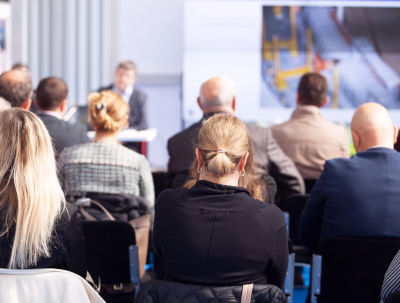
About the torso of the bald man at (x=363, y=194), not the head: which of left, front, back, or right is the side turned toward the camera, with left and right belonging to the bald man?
back

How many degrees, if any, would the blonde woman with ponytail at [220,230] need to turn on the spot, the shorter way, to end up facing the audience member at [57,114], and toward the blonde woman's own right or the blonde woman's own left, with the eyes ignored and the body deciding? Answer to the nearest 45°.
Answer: approximately 45° to the blonde woman's own left

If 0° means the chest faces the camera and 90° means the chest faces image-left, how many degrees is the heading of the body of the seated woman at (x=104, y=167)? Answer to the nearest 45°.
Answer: approximately 180°

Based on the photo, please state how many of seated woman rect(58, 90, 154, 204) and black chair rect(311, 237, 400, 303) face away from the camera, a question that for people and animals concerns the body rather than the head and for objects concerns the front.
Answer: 2

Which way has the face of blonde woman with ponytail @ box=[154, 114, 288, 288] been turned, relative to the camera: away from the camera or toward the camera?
away from the camera

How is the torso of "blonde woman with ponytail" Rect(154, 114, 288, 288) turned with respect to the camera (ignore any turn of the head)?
away from the camera

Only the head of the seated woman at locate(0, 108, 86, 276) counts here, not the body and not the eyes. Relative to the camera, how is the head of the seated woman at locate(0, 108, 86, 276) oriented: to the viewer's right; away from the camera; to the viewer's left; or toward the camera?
away from the camera

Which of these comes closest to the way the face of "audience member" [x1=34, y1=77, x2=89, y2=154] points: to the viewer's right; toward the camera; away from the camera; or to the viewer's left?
away from the camera

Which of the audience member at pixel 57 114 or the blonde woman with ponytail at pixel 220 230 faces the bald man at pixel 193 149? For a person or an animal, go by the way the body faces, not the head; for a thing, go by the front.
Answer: the blonde woman with ponytail

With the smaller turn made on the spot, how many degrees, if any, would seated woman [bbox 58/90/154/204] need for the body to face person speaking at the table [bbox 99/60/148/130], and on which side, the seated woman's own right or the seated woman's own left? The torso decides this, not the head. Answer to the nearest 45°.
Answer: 0° — they already face them

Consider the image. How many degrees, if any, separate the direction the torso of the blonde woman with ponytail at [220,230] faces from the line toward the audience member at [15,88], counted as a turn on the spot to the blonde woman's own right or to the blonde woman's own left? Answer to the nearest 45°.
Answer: approximately 45° to the blonde woman's own left

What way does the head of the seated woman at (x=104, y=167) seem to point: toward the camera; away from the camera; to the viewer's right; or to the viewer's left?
away from the camera

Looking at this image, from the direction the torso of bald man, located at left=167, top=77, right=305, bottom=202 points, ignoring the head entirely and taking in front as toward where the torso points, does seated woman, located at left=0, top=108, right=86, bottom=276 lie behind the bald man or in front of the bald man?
behind

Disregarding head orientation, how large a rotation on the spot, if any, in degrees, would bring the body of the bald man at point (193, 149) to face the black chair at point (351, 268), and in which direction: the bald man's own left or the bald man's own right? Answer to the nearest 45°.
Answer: approximately 135° to the bald man's own right

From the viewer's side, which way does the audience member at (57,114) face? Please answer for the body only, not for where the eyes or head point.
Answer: away from the camera

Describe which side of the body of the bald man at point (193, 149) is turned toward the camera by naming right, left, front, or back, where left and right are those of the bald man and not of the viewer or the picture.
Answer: back
